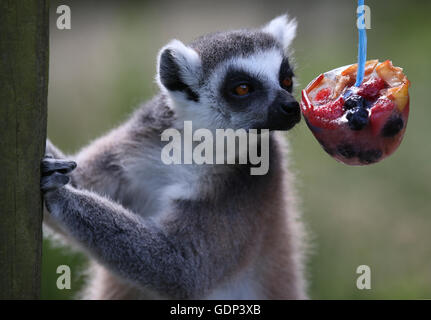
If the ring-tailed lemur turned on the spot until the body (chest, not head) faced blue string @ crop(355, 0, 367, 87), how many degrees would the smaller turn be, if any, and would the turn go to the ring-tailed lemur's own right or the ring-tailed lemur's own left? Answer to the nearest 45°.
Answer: approximately 90° to the ring-tailed lemur's own left
